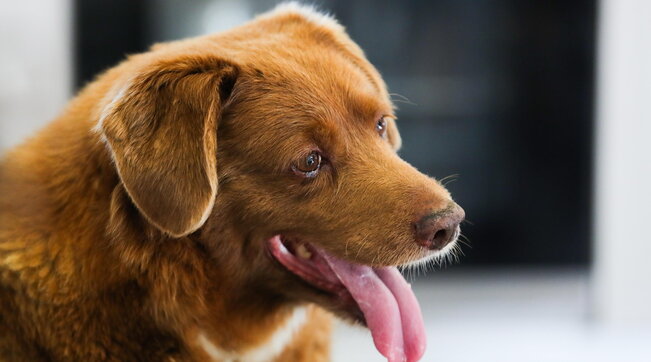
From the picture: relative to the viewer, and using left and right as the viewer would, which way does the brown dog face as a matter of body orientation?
facing the viewer and to the right of the viewer
